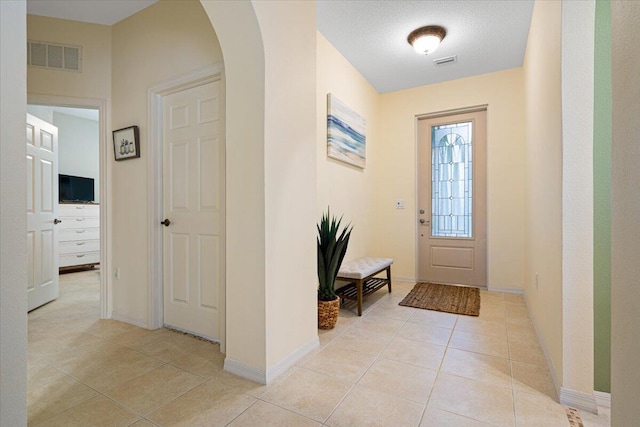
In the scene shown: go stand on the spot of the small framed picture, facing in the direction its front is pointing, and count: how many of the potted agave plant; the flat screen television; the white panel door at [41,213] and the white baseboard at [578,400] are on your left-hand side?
2

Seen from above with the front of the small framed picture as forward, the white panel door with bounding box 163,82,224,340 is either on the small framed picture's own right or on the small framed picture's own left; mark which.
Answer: on the small framed picture's own left

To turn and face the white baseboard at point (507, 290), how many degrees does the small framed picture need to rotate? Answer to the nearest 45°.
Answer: approximately 135° to its left

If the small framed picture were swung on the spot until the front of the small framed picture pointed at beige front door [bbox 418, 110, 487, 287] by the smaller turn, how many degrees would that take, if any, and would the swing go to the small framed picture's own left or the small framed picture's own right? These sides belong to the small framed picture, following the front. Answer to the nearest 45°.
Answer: approximately 135° to the small framed picture's own left

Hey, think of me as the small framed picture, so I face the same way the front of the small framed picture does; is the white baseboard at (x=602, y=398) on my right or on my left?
on my left

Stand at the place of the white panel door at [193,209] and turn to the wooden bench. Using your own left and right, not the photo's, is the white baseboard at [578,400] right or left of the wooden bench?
right

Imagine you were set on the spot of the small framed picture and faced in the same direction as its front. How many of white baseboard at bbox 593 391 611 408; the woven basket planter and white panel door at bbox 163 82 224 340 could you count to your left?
3

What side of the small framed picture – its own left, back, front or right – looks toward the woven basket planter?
left

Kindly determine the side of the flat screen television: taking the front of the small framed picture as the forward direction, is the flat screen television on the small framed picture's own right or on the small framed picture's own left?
on the small framed picture's own right

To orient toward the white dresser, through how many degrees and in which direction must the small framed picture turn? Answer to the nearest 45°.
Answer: approximately 135° to its right

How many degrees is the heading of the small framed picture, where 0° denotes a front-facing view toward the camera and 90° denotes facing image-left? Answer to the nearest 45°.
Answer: approximately 45°

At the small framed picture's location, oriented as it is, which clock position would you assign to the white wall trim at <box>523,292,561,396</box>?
The white wall trim is roughly at 9 o'clock from the small framed picture.
